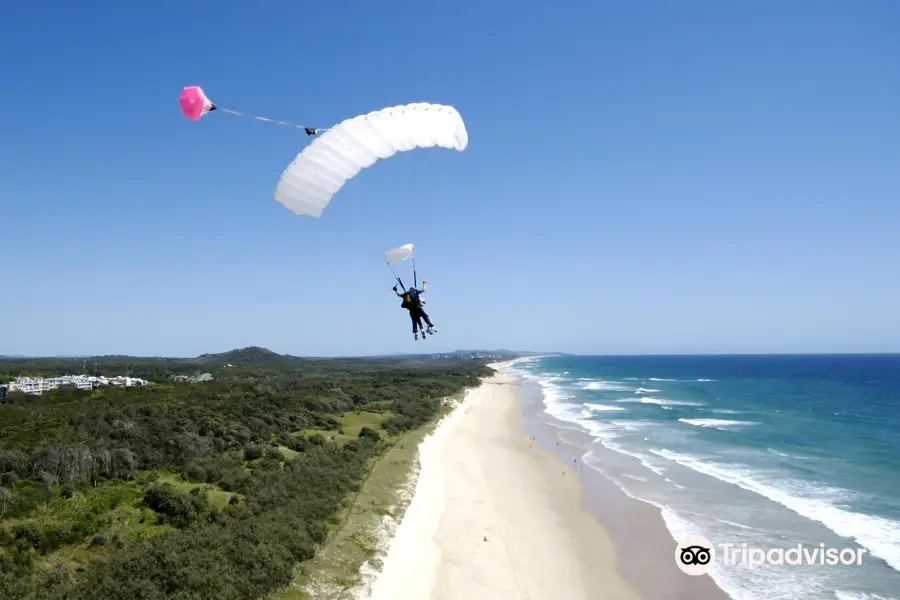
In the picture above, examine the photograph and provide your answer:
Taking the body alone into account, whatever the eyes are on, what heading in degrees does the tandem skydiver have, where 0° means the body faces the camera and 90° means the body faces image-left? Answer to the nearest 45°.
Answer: approximately 225°

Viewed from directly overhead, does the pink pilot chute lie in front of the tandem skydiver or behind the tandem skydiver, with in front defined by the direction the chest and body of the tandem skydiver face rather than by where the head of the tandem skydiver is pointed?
behind
